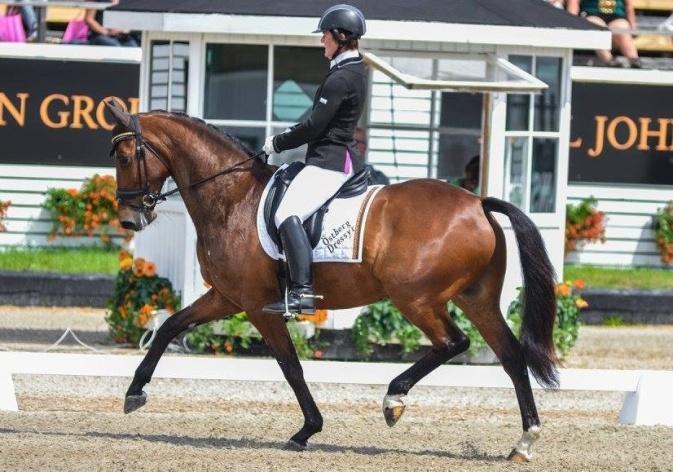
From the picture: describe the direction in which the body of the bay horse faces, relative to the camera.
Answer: to the viewer's left

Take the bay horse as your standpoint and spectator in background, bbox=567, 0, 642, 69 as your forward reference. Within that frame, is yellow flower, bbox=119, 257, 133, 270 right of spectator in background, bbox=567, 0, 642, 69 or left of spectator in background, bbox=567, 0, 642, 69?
left

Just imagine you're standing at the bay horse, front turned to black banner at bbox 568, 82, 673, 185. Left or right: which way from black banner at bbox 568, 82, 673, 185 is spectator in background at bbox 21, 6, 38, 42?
left

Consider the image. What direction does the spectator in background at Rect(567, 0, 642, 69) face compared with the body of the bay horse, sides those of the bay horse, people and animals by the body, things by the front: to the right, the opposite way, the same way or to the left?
to the left

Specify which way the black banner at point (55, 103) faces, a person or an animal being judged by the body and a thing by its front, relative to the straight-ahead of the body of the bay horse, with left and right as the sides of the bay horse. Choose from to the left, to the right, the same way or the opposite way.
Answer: to the left

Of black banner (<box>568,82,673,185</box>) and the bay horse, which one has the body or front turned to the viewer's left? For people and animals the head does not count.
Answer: the bay horse

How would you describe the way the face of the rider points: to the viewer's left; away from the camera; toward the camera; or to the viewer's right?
to the viewer's left

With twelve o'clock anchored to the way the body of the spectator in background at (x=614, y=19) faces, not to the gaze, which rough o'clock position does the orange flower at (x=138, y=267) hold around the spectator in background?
The orange flower is roughly at 1 o'clock from the spectator in background.

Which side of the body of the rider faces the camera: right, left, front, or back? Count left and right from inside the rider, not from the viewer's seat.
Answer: left

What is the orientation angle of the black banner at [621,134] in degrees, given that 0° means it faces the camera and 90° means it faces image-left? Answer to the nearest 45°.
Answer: approximately 0°

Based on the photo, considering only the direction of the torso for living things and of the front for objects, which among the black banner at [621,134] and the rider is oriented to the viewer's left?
the rider

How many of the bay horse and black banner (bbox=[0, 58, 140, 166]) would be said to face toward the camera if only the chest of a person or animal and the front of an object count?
1

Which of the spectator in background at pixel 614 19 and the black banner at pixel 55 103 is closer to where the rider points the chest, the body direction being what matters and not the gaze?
the black banner
